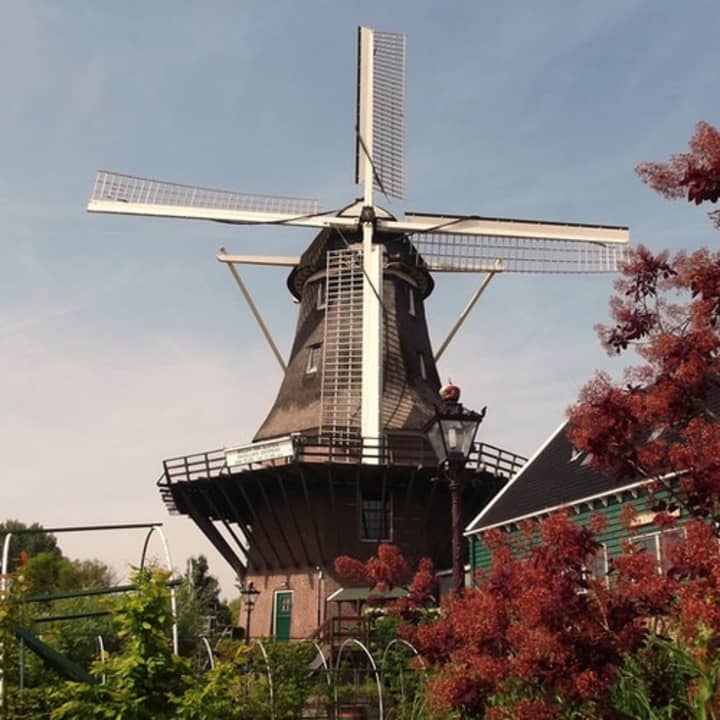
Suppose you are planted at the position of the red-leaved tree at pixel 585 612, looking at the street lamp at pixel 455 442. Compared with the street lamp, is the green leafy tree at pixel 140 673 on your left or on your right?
left

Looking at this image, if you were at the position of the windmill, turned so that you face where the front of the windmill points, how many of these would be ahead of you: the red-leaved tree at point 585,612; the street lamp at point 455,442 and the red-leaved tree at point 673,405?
3

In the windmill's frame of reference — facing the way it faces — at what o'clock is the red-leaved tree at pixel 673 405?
The red-leaved tree is roughly at 12 o'clock from the windmill.

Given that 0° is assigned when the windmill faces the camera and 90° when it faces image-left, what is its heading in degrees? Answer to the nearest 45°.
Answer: approximately 0°

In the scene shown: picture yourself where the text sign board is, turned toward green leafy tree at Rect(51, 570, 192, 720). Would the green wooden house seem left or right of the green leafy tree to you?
left

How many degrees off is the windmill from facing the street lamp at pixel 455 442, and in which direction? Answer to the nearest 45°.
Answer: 0° — it already faces it

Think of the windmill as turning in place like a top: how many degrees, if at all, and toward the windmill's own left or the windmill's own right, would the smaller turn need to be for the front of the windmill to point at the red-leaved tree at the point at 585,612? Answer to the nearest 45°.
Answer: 0° — it already faces it
